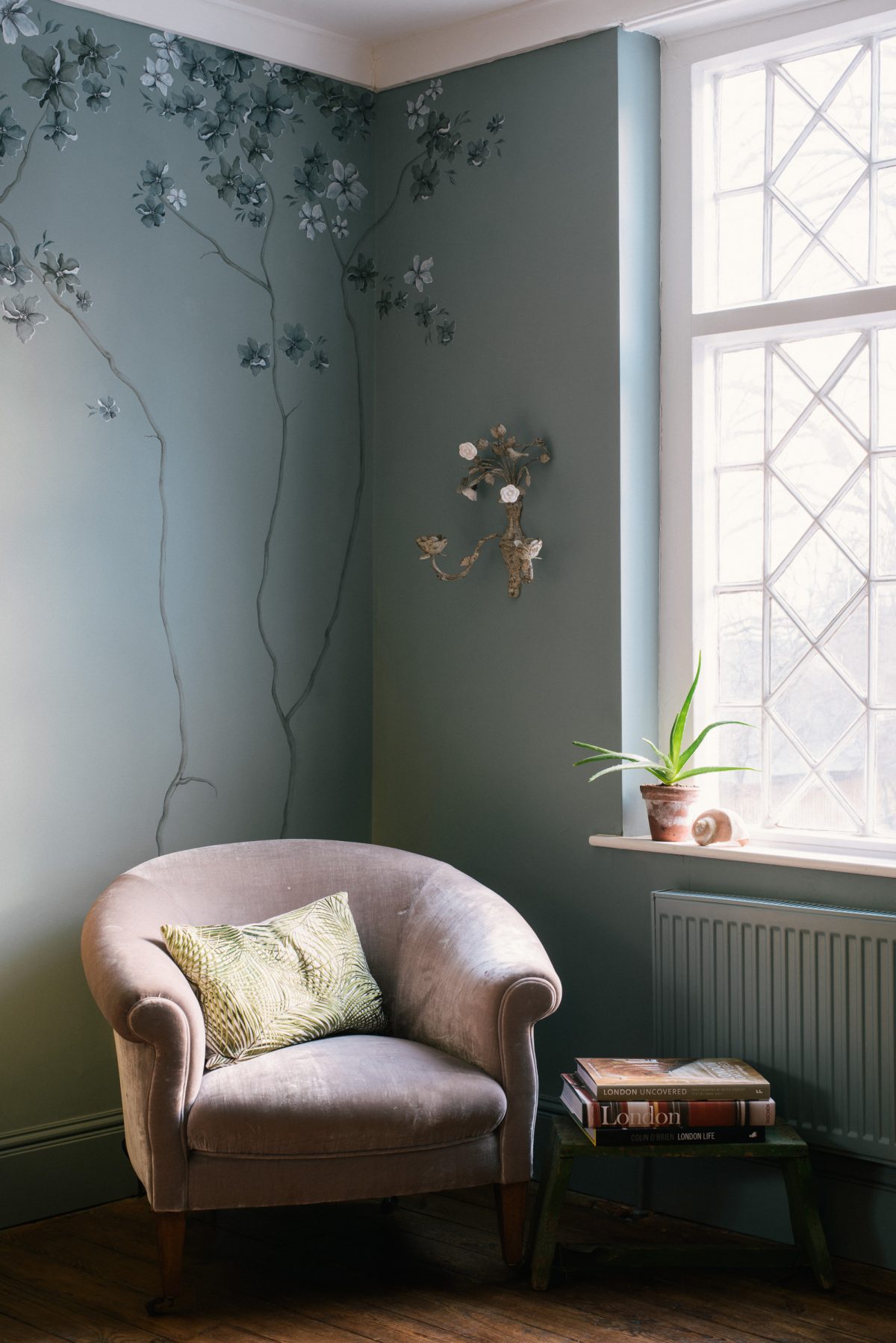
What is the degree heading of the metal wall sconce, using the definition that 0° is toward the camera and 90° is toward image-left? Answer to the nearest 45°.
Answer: approximately 45°

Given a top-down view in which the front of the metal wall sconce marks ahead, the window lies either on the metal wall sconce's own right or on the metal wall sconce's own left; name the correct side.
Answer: on the metal wall sconce's own left
